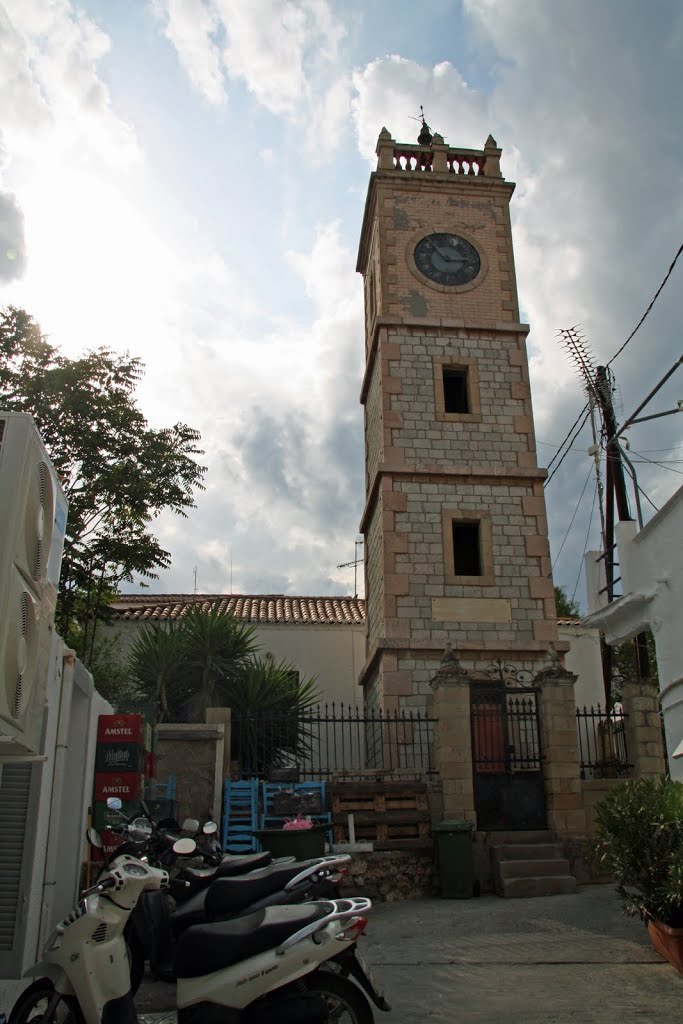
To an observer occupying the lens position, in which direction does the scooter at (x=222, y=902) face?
facing to the left of the viewer

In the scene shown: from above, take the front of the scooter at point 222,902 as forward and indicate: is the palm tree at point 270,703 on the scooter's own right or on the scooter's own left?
on the scooter's own right

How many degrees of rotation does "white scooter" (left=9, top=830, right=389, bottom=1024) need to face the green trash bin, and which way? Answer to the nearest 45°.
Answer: approximately 135° to its right

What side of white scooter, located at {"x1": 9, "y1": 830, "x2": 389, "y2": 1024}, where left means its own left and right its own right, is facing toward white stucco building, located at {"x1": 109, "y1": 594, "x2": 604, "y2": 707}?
right

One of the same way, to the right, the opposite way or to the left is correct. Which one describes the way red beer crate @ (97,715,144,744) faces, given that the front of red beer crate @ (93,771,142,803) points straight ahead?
the same way

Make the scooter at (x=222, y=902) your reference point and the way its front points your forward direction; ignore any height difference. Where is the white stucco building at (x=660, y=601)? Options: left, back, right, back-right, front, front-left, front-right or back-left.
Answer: back-right

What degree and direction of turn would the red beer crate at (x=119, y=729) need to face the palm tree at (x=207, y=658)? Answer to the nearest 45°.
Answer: approximately 180°

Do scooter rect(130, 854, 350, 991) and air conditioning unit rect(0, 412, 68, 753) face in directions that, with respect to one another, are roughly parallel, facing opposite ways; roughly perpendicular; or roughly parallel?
roughly parallel, facing opposite ways

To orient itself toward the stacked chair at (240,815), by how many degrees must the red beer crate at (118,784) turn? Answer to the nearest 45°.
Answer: approximately 135° to its left

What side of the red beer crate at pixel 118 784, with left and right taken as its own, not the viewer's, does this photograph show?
front

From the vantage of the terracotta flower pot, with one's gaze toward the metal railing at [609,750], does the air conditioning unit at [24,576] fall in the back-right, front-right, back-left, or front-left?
back-left

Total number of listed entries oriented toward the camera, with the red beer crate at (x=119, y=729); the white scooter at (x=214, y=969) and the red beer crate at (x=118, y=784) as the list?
2

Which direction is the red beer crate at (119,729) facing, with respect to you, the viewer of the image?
facing the viewer

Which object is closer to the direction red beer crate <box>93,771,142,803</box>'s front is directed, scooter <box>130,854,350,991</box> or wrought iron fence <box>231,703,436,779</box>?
the scooter

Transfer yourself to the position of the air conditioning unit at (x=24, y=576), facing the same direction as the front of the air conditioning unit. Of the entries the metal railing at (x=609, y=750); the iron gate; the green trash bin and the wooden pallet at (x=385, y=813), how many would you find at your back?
0

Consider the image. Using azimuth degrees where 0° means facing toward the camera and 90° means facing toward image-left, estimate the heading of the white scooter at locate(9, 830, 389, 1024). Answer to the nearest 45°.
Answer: approximately 90°

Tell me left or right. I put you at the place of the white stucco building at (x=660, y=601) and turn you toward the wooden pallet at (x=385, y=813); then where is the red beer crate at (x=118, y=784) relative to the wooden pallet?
left

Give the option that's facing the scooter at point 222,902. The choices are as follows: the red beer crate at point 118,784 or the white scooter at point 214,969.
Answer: the red beer crate

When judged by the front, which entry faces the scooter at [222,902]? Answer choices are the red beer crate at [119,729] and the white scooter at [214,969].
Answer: the red beer crate

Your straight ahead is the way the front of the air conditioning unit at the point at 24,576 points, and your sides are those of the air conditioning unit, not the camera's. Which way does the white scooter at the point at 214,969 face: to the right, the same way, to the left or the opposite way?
the opposite way

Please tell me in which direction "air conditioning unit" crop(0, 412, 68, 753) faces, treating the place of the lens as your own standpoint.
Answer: facing to the right of the viewer

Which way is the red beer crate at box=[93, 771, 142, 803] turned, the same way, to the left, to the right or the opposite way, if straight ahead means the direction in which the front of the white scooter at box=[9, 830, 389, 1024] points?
to the left

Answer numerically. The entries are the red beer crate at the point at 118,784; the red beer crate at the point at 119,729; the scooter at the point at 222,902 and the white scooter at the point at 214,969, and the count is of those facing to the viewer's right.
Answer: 0

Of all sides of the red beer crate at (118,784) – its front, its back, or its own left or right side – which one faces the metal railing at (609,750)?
left
